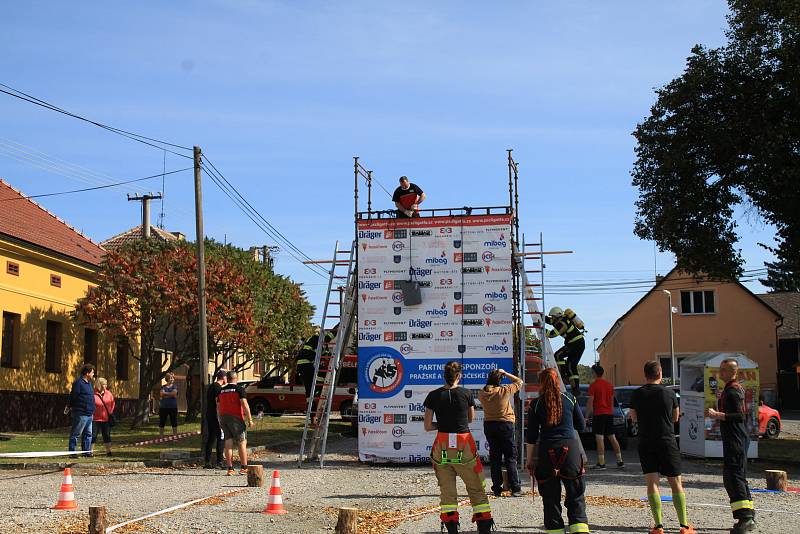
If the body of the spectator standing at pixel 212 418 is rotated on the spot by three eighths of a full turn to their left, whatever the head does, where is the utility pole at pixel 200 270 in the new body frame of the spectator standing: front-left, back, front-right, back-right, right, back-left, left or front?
front-right

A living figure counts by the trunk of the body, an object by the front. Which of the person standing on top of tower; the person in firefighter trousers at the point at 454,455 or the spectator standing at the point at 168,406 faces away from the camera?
the person in firefighter trousers

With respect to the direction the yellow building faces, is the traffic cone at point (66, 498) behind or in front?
in front

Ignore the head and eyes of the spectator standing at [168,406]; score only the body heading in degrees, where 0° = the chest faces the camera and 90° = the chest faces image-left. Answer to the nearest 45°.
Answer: approximately 0°

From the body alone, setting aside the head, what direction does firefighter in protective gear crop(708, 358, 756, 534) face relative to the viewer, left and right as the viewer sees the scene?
facing to the left of the viewer

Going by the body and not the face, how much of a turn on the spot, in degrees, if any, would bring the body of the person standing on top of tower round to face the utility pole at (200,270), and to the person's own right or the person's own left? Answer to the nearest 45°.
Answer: approximately 135° to the person's own right

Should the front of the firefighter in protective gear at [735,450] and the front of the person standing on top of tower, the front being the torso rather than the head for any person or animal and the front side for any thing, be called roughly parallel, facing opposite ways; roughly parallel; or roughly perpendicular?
roughly perpendicular

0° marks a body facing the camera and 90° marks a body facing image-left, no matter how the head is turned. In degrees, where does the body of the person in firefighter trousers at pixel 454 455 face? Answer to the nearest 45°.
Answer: approximately 180°

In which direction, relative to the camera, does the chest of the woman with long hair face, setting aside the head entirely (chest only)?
away from the camera

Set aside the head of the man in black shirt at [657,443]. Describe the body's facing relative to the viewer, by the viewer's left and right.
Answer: facing away from the viewer

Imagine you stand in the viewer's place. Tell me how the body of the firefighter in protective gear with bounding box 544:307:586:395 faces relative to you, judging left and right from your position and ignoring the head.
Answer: facing to the left of the viewer

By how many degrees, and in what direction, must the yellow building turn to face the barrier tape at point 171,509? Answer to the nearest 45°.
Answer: approximately 45° to its right

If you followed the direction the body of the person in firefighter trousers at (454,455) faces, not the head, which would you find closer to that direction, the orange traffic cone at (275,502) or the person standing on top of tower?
the person standing on top of tower

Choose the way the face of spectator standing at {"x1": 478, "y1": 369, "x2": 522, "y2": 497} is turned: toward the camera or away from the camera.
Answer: away from the camera
